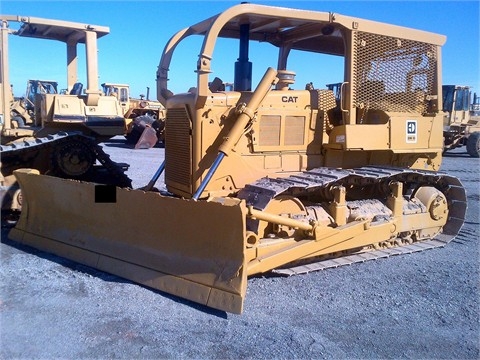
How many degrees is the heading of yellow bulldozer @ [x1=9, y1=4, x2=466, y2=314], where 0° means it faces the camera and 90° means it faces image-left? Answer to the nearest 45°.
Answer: approximately 45°

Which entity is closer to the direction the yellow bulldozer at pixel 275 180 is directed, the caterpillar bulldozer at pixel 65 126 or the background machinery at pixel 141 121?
the caterpillar bulldozer

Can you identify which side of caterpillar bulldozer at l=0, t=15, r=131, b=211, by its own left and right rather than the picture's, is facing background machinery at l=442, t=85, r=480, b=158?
back

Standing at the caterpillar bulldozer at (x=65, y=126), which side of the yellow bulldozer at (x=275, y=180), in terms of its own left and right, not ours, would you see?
right

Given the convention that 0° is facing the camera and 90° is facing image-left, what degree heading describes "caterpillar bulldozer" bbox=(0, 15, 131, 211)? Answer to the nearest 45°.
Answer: approximately 45°

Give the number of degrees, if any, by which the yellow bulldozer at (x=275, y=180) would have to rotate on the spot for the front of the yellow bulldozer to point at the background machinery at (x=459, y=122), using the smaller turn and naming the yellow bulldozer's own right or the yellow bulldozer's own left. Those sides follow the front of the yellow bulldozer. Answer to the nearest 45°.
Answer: approximately 180°

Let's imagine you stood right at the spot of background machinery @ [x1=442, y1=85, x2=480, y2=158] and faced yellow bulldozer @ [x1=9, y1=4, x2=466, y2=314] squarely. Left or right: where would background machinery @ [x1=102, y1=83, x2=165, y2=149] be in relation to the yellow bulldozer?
right

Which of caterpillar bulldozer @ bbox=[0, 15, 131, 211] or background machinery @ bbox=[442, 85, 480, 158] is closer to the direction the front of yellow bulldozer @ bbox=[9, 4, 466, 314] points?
the caterpillar bulldozer

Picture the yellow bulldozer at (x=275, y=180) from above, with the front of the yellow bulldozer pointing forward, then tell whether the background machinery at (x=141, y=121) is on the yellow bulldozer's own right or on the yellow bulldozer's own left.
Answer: on the yellow bulldozer's own right
